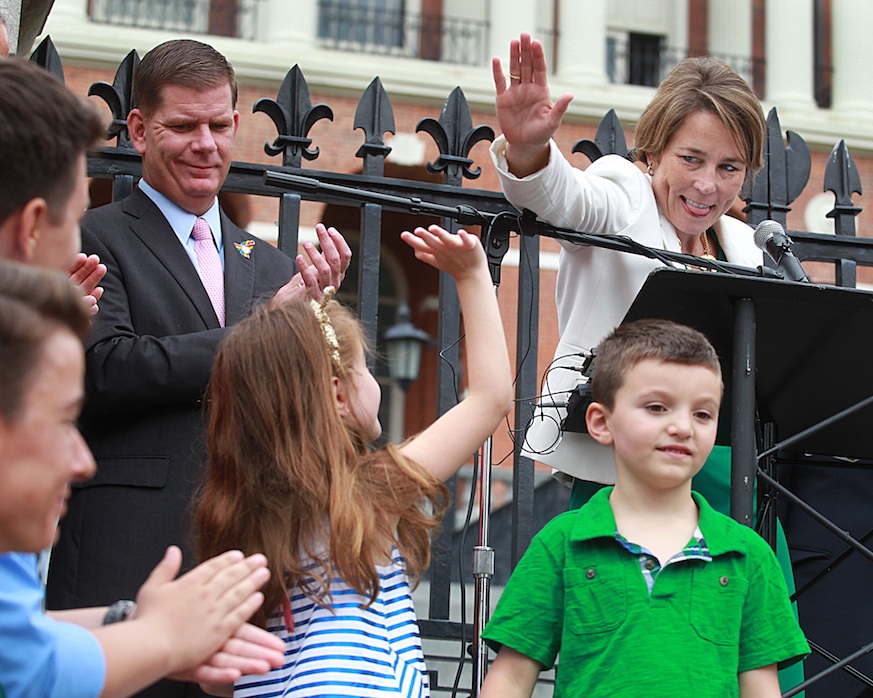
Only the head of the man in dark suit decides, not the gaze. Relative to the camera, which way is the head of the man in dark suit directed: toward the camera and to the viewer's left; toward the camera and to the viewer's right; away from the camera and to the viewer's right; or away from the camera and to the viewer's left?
toward the camera and to the viewer's right

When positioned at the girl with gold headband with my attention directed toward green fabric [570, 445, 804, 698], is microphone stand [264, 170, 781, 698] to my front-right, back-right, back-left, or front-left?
front-left

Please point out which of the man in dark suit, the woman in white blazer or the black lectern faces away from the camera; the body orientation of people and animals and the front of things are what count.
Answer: the black lectern

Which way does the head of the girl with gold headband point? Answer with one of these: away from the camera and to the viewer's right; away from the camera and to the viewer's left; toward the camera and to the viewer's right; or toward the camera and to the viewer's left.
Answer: away from the camera and to the viewer's right

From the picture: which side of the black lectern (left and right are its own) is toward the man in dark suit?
left

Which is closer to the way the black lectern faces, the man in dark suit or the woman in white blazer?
the woman in white blazer

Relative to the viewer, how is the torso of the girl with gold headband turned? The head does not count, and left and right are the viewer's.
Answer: facing away from the viewer and to the right of the viewer

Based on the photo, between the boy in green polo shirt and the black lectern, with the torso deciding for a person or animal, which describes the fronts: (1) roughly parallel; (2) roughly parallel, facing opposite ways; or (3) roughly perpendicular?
roughly parallel, facing opposite ways

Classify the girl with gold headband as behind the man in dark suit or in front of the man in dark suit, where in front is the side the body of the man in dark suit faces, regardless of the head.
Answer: in front

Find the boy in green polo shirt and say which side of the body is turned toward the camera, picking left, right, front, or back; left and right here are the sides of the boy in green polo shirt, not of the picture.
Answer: front

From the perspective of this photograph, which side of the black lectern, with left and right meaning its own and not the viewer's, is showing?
back

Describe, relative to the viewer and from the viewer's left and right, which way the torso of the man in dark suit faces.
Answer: facing the viewer and to the right of the viewer

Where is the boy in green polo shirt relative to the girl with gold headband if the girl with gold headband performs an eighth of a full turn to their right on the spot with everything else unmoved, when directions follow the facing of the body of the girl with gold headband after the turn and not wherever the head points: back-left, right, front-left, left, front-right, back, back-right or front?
front

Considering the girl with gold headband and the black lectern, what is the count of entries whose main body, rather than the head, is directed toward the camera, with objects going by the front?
0
